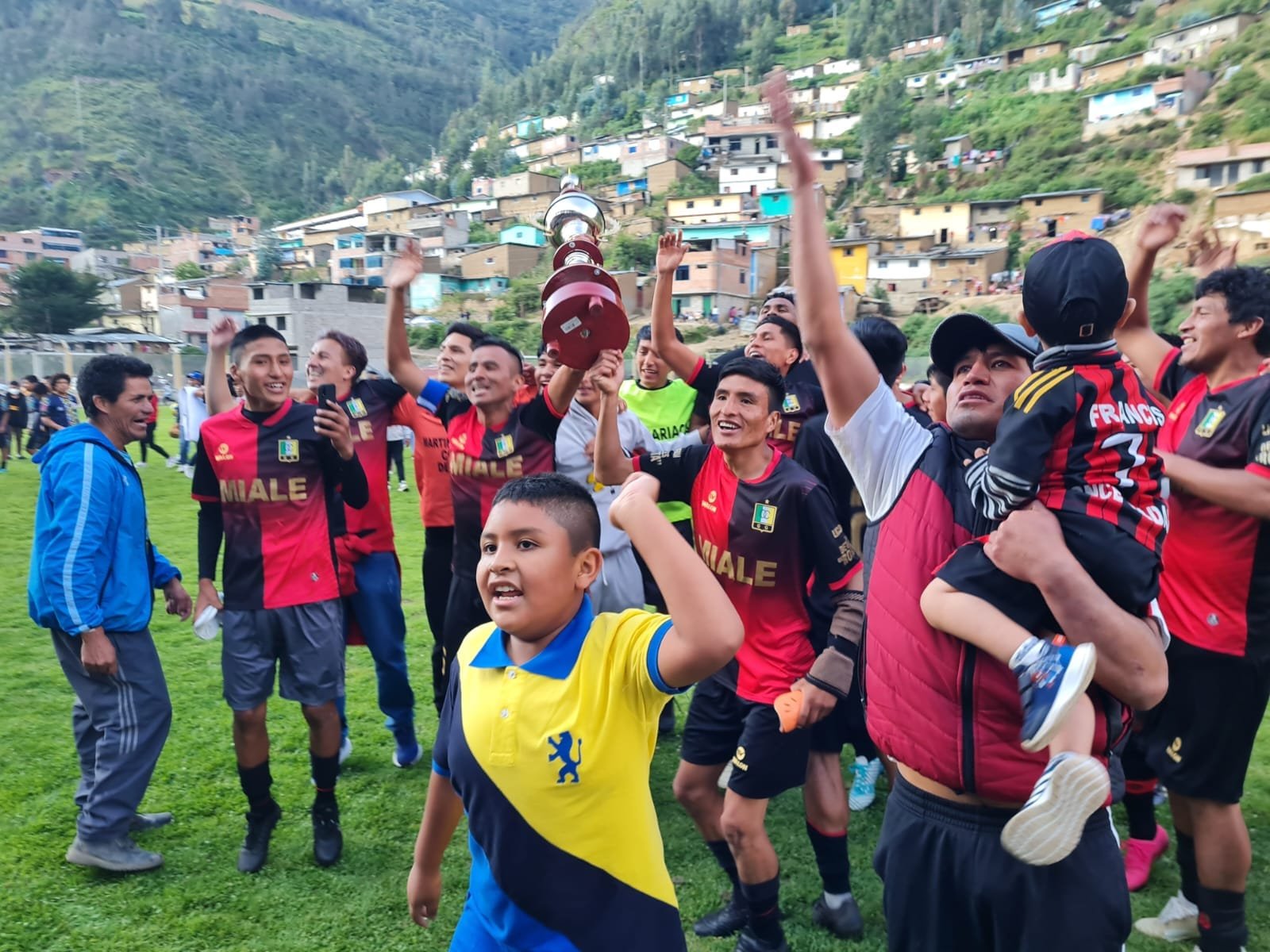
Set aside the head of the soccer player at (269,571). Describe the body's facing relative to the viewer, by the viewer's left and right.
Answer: facing the viewer

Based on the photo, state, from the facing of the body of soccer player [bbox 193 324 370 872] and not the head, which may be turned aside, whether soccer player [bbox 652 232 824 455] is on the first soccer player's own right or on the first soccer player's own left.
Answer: on the first soccer player's own left

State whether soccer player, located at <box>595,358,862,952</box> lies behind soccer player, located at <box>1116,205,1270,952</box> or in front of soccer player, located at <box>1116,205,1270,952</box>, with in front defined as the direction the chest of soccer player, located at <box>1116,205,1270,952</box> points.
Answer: in front

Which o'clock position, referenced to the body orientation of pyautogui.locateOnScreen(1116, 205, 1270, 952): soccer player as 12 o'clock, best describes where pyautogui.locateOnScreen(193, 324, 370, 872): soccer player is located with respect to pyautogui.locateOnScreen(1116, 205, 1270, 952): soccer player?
pyautogui.locateOnScreen(193, 324, 370, 872): soccer player is roughly at 1 o'clock from pyautogui.locateOnScreen(1116, 205, 1270, 952): soccer player.

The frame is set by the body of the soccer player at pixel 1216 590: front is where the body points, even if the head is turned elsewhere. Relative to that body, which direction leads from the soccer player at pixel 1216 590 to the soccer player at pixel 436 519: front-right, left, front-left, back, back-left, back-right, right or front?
front-right

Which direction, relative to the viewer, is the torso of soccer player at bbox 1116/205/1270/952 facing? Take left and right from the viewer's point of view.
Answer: facing the viewer and to the left of the viewer

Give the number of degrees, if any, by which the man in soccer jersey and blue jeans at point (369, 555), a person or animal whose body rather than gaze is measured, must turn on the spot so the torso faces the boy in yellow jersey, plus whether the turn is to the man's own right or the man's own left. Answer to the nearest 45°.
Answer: approximately 45° to the man's own left

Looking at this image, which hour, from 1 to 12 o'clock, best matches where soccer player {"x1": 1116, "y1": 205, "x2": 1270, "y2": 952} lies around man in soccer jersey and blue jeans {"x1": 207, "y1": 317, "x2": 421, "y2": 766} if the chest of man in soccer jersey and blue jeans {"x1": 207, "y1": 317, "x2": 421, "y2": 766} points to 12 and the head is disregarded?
soccer player {"x1": 1116, "y1": 205, "x2": 1270, "y2": 952} is roughly at 9 o'clock from man in soccer jersey and blue jeans {"x1": 207, "y1": 317, "x2": 421, "y2": 766}.

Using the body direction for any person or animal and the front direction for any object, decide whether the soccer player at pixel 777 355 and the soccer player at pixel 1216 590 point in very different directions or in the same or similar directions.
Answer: same or similar directions

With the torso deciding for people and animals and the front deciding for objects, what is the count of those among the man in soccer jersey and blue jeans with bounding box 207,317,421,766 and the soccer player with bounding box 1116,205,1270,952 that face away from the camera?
0

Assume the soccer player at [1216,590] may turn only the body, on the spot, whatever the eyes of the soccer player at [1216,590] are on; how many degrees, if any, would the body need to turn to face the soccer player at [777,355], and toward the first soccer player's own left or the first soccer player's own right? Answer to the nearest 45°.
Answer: approximately 45° to the first soccer player's own right

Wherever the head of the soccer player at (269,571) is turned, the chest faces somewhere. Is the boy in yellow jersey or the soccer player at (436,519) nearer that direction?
the boy in yellow jersey

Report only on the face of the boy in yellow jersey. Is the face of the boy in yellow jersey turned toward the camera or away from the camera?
toward the camera

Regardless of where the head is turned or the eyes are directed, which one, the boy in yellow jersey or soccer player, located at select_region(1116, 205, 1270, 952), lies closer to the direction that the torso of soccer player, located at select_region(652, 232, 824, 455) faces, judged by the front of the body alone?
the boy in yellow jersey

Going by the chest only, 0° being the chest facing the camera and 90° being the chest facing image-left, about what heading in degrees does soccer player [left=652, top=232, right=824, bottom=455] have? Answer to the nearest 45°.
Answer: approximately 45°

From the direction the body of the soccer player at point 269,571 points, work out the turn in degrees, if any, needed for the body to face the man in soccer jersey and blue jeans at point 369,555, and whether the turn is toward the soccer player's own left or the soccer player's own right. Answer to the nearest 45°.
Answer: approximately 135° to the soccer player's own left
